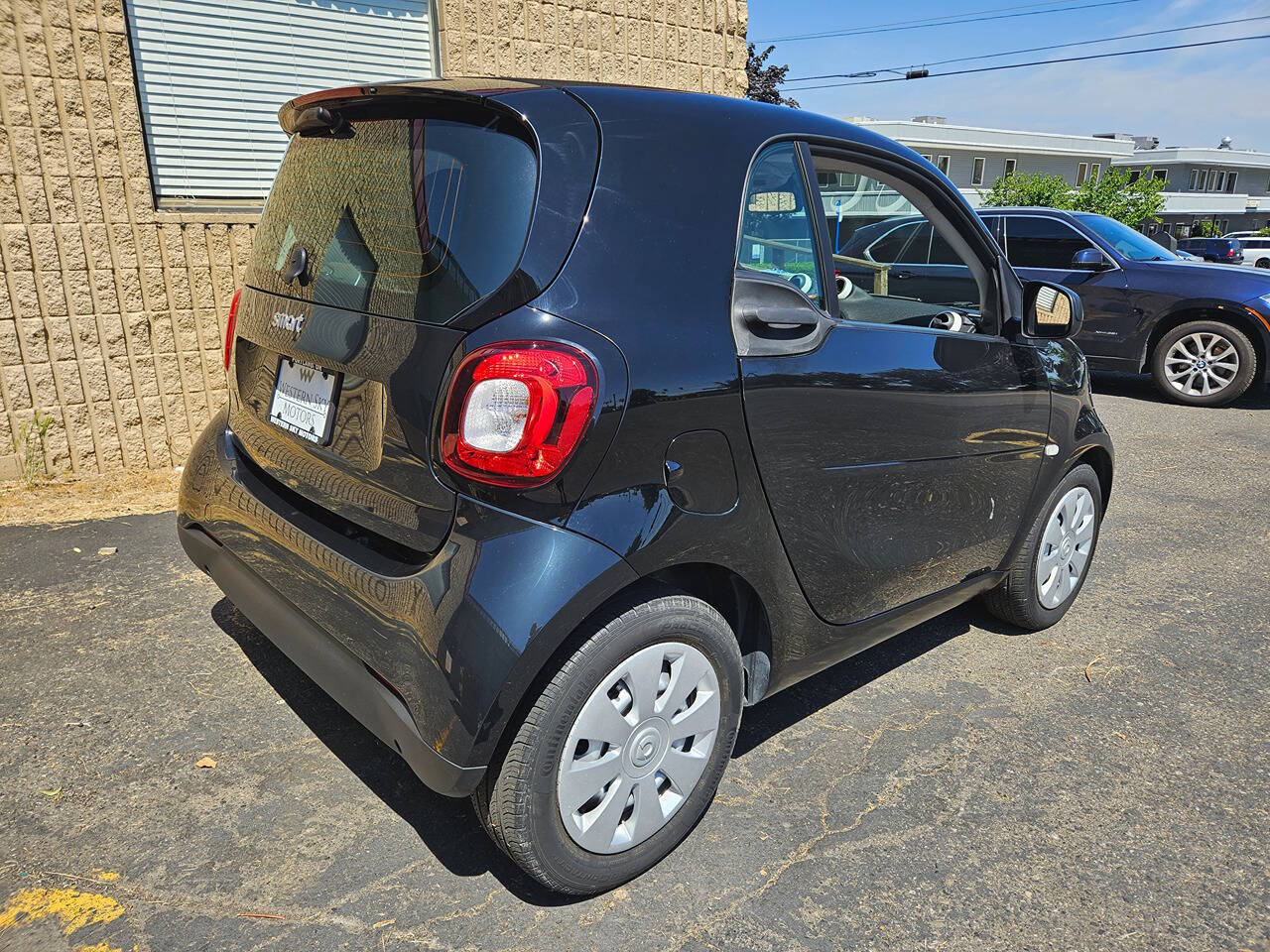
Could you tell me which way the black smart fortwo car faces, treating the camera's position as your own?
facing away from the viewer and to the right of the viewer

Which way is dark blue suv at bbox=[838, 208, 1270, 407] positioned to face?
to the viewer's right

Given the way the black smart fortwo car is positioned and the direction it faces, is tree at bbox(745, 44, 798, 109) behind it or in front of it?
in front

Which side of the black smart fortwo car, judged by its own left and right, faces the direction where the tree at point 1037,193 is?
front

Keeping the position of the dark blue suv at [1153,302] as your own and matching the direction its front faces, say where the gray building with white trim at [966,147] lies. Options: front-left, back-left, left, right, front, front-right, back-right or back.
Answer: left

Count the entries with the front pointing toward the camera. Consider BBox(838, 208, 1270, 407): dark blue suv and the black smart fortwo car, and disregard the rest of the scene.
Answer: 0

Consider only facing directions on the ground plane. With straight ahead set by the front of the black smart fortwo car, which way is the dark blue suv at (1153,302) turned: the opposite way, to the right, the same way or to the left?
to the right

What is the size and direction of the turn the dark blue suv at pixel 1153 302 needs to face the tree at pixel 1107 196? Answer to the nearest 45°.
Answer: approximately 90° to its left
